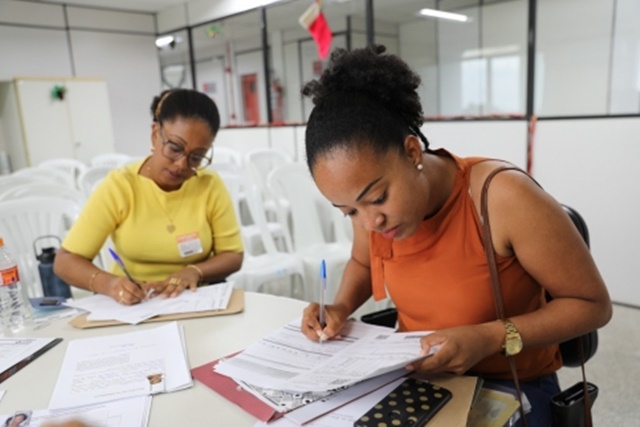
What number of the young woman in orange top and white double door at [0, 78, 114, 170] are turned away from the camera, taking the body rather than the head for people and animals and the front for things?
0

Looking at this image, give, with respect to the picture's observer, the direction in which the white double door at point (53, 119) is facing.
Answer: facing the viewer

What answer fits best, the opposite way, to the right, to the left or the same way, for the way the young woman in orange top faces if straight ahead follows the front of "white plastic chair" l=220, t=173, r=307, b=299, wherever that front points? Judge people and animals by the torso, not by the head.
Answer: to the right

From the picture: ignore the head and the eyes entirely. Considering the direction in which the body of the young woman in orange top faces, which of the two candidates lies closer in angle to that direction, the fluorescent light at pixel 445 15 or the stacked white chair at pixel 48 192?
the stacked white chair

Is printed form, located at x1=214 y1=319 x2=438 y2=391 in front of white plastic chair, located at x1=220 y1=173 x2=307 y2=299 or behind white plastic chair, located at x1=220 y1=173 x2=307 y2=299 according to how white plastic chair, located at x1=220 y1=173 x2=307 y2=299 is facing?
in front

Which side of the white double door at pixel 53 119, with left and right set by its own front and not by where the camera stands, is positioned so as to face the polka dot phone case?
front

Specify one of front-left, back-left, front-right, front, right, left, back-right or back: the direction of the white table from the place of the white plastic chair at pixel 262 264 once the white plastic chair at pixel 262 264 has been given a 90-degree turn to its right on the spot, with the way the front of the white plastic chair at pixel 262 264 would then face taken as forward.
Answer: front-left

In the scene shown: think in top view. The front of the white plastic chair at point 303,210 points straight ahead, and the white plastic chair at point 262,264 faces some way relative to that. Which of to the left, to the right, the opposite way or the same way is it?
the same way

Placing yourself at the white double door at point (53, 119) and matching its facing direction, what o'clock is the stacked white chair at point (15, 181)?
The stacked white chair is roughly at 12 o'clock from the white double door.

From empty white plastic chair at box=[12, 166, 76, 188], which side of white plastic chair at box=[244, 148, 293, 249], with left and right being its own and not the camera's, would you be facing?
right

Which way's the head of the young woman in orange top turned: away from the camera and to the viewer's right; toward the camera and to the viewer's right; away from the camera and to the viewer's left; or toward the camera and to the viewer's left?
toward the camera and to the viewer's left

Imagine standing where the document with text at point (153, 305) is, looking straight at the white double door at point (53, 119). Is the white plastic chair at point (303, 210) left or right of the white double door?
right

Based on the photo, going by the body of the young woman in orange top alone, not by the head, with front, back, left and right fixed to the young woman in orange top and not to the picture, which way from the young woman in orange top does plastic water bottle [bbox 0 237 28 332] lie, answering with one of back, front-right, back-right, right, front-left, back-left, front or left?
front-right

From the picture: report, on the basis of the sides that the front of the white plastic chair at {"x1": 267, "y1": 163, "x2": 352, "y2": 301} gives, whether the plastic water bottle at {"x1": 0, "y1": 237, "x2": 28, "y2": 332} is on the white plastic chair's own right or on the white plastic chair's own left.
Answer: on the white plastic chair's own right

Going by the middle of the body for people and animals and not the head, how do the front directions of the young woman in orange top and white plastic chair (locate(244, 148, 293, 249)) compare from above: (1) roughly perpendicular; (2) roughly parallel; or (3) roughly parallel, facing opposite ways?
roughly perpendicular
